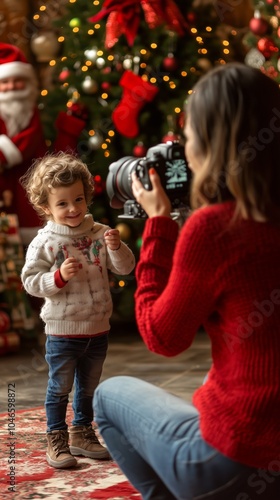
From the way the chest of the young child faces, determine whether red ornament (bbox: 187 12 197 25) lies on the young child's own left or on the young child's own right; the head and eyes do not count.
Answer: on the young child's own left

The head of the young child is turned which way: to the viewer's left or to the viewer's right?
to the viewer's right

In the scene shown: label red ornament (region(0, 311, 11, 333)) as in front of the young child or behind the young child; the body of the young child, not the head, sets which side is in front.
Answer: behind

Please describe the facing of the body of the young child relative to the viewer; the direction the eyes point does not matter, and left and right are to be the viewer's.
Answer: facing the viewer and to the right of the viewer

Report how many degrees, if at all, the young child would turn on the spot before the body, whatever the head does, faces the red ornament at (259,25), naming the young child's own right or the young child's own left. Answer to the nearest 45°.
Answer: approximately 90° to the young child's own left

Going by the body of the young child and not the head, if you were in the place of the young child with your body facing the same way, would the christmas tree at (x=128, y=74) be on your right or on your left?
on your left

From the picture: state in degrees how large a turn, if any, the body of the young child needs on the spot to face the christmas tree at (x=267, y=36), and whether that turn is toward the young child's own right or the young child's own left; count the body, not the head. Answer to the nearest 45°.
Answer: approximately 90° to the young child's own left

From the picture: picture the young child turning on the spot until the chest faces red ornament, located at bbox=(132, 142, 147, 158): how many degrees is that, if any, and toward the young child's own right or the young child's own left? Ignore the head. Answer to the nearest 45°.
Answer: approximately 135° to the young child's own left
